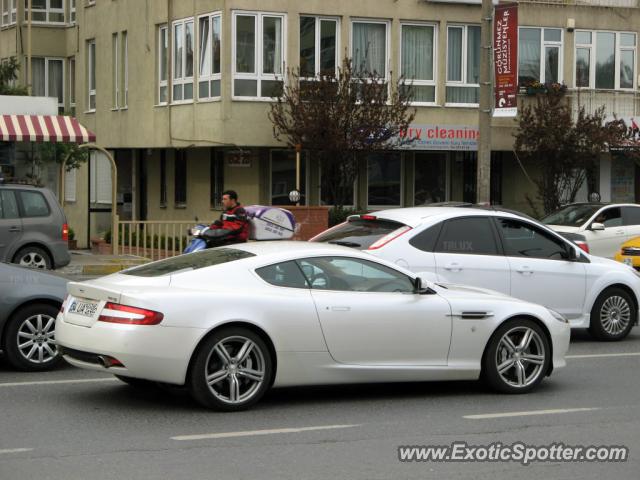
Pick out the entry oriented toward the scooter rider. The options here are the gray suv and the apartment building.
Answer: the apartment building

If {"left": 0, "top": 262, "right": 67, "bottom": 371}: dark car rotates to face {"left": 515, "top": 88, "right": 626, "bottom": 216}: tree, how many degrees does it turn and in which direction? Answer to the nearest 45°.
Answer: approximately 45° to its left

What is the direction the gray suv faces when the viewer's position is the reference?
facing to the left of the viewer

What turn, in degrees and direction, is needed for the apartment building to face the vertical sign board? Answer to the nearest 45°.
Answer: approximately 45° to its left

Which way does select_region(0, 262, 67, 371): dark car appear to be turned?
to the viewer's right

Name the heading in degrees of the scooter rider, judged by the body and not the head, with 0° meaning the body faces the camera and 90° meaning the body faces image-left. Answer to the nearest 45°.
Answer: approximately 90°

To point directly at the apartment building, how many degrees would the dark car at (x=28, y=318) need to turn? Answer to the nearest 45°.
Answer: approximately 90° to its left

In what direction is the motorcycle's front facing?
to the viewer's left

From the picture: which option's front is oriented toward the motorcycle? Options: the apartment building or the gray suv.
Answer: the apartment building

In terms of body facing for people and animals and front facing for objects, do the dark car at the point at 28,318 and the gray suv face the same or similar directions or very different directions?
very different directions

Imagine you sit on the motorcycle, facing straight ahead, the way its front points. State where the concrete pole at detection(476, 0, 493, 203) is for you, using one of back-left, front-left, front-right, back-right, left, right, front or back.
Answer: back-right
